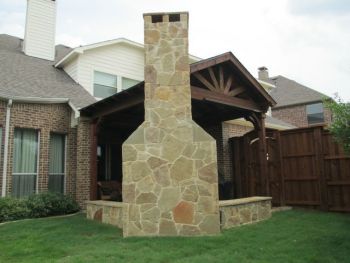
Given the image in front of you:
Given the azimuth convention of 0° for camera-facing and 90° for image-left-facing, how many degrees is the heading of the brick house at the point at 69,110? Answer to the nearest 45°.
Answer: approximately 180°

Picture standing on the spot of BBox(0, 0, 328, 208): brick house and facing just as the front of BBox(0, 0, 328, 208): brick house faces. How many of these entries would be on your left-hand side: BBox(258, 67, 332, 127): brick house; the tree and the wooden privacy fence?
0

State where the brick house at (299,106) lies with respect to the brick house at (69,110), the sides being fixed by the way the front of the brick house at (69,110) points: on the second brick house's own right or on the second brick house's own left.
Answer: on the second brick house's own right

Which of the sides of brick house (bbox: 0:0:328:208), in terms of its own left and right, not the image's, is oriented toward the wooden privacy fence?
right

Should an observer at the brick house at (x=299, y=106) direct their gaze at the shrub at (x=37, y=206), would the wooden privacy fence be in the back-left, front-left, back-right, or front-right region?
front-left
